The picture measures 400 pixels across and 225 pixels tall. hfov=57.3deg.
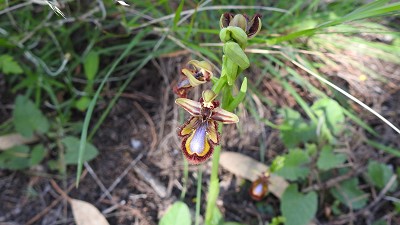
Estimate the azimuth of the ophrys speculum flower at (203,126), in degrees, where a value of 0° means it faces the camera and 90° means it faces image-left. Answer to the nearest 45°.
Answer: approximately 0°

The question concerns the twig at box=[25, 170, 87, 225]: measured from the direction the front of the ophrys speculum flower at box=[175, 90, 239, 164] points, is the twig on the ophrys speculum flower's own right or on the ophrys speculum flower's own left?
on the ophrys speculum flower's own right

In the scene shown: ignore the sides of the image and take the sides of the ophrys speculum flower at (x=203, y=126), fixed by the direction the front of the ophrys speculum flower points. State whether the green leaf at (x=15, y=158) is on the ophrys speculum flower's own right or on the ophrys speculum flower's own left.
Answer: on the ophrys speculum flower's own right

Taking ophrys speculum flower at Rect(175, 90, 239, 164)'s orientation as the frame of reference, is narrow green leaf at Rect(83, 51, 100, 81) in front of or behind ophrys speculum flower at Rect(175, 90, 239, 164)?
behind

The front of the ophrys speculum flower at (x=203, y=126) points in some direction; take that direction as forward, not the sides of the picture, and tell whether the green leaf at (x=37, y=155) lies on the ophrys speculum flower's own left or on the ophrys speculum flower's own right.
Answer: on the ophrys speculum flower's own right
